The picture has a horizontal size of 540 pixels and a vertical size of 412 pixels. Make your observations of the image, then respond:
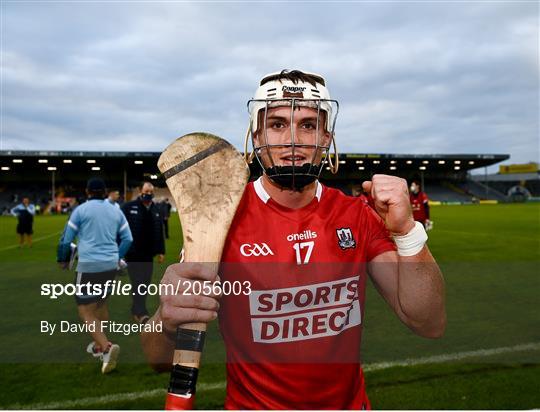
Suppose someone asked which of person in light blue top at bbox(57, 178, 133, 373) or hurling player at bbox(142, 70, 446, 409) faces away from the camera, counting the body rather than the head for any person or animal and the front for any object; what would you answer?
the person in light blue top

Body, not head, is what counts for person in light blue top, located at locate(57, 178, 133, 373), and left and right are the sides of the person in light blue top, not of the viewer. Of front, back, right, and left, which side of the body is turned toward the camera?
back

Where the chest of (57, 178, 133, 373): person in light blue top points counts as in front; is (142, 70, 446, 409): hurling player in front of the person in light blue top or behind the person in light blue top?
behind

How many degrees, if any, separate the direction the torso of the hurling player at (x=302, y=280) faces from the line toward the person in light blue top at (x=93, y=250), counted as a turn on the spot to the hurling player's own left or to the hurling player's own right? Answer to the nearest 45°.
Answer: approximately 135° to the hurling player's own right

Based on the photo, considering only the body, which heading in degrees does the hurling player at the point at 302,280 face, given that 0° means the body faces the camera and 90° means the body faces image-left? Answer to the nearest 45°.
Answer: approximately 0°

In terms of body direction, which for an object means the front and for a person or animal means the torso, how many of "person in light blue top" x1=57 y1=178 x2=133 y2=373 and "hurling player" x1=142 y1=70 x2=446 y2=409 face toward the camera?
1

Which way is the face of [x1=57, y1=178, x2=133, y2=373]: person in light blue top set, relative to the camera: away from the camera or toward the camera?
away from the camera
